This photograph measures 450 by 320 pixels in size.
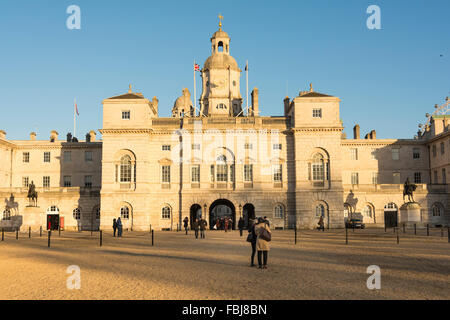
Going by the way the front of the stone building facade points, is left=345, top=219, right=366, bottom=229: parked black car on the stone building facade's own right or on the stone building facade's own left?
on the stone building facade's own left

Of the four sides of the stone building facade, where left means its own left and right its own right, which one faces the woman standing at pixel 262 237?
front

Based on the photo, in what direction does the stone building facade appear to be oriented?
toward the camera

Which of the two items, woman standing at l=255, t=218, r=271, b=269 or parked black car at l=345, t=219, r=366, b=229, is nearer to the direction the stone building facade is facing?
the woman standing
